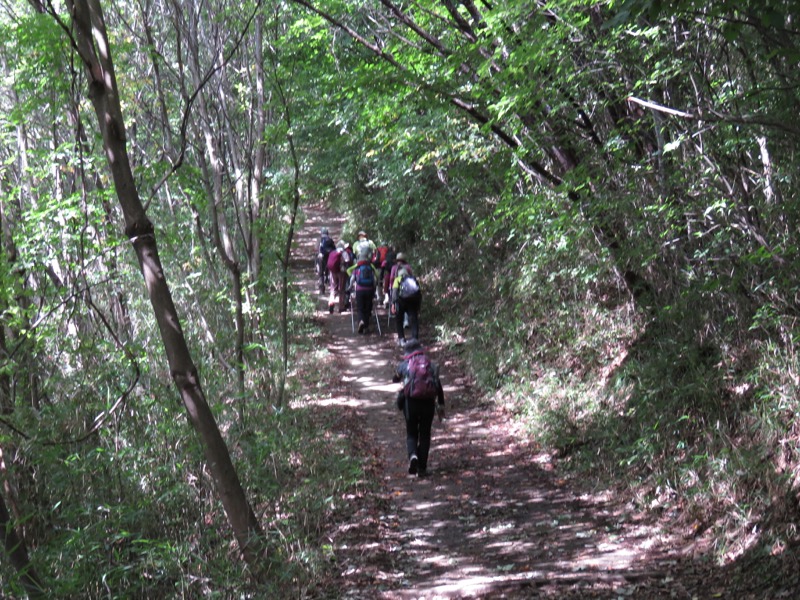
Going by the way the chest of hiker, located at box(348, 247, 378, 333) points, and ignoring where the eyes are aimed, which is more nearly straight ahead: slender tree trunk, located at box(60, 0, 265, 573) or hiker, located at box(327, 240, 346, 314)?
the hiker

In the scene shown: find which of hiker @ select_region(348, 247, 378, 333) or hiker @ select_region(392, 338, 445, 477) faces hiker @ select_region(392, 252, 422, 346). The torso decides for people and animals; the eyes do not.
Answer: hiker @ select_region(392, 338, 445, 477)

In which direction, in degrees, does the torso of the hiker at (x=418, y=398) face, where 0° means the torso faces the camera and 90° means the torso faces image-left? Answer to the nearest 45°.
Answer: approximately 180°

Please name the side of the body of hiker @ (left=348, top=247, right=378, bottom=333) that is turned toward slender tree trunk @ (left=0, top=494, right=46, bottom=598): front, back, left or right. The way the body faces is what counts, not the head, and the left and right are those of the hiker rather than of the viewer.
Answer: back

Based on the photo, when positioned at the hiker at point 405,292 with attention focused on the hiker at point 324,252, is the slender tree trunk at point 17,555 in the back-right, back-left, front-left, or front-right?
back-left

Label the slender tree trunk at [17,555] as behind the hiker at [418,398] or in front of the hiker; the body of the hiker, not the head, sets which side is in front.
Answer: behind

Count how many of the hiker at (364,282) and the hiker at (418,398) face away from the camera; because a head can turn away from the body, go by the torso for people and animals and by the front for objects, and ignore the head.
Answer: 2

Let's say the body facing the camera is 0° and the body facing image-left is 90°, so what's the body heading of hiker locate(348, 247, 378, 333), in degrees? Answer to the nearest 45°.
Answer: approximately 180°

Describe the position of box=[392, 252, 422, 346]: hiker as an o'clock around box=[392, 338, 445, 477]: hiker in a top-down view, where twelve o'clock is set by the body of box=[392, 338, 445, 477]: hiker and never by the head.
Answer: box=[392, 252, 422, 346]: hiker is roughly at 12 o'clock from box=[392, 338, 445, 477]: hiker.

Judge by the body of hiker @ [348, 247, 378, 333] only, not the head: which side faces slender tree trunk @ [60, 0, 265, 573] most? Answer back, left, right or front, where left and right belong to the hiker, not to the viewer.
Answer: back
